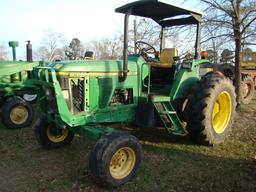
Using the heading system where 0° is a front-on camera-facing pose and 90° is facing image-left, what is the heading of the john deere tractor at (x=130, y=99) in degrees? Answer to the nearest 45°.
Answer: approximately 45°

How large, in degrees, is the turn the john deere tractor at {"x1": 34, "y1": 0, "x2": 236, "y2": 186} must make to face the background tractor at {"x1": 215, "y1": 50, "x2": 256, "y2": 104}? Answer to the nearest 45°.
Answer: approximately 180°

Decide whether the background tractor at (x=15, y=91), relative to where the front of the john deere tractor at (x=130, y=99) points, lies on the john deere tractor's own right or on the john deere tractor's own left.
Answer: on the john deere tractor's own right

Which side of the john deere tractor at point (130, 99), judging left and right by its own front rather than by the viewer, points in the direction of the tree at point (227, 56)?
back
